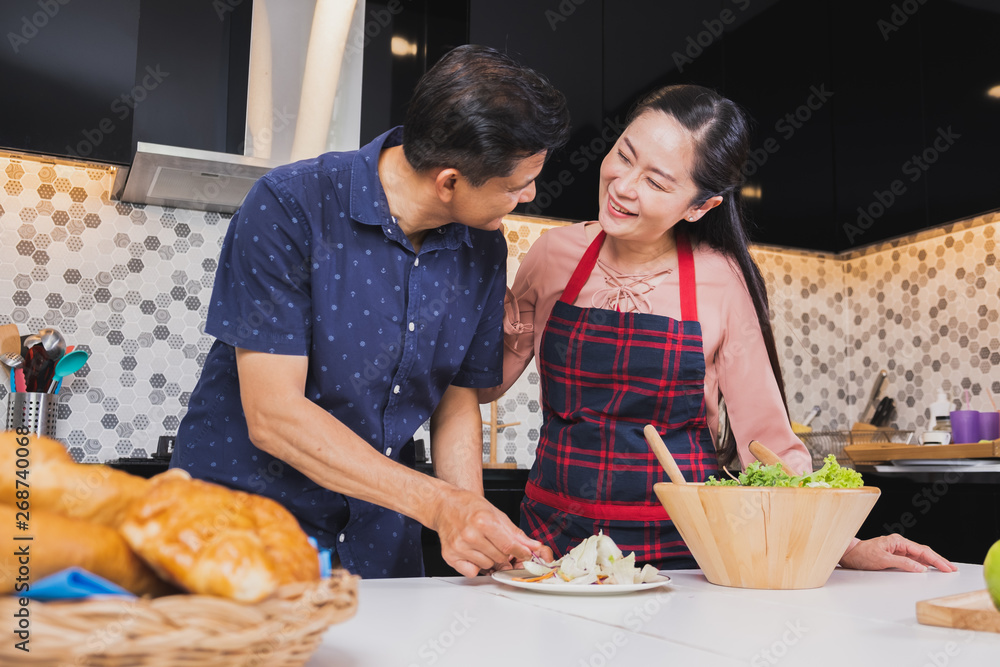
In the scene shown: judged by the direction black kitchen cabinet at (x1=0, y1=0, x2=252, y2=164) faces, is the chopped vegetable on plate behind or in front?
in front

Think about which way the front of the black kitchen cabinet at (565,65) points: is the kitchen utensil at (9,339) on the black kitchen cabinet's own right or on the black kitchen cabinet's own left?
on the black kitchen cabinet's own right

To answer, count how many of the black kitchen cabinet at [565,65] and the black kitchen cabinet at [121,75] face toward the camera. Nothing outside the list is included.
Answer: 2

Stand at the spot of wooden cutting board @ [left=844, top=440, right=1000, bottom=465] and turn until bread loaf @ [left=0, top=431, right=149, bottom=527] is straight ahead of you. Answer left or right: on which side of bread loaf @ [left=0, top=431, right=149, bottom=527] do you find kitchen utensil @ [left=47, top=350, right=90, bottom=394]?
right

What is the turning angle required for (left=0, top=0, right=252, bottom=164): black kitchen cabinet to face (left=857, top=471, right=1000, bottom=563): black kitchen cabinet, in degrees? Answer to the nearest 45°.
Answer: approximately 90° to its left

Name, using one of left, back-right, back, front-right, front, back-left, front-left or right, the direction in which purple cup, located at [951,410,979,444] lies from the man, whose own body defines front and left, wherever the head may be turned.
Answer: left

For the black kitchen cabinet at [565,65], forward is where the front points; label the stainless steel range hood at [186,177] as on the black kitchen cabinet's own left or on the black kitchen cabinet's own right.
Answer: on the black kitchen cabinet's own right

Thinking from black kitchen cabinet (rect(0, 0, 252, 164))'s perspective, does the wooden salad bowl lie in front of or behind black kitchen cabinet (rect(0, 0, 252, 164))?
in front

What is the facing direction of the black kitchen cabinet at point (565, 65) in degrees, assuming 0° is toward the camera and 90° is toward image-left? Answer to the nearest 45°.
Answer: approximately 0°

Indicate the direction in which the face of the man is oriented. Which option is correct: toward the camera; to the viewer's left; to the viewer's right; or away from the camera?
to the viewer's right

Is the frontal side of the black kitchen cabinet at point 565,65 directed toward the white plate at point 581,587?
yes

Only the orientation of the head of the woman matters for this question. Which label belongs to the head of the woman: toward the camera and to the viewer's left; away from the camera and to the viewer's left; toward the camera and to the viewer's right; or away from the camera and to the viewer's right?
toward the camera and to the viewer's left
